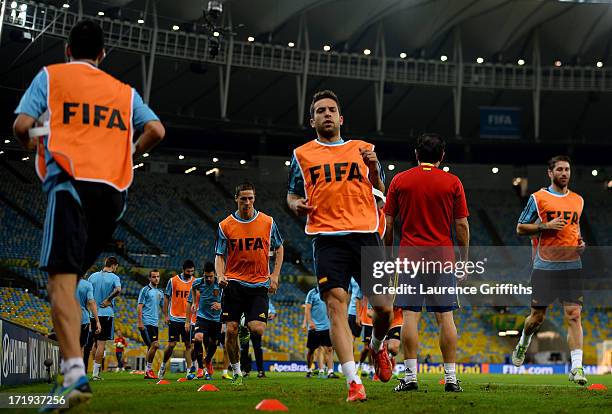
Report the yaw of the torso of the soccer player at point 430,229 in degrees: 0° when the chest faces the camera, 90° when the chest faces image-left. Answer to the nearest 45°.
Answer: approximately 180°

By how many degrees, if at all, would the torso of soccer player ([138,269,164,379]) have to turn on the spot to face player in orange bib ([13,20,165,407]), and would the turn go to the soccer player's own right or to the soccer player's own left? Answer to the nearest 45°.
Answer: approximately 45° to the soccer player's own right

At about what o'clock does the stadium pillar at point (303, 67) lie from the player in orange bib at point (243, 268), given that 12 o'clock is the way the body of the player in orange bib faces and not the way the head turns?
The stadium pillar is roughly at 6 o'clock from the player in orange bib.

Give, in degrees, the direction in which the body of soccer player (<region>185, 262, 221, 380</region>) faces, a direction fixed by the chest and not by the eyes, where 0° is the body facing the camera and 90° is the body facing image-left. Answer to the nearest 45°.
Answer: approximately 0°

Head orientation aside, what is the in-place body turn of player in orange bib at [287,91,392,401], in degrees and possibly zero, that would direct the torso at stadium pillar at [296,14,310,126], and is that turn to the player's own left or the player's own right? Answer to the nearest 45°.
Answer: approximately 180°

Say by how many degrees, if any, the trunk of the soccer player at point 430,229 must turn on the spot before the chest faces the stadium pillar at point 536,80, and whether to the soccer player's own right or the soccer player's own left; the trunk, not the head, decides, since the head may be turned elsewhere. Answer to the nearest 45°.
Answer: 0° — they already face it

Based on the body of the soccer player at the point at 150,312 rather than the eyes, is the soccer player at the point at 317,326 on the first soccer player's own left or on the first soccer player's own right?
on the first soccer player's own left

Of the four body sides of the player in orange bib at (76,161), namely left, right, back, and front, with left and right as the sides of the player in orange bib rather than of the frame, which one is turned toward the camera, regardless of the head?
back

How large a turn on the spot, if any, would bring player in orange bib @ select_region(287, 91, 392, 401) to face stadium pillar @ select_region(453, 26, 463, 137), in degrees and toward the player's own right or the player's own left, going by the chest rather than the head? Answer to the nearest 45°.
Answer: approximately 180°

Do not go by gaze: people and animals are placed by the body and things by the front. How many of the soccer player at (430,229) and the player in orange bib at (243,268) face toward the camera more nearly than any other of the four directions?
1

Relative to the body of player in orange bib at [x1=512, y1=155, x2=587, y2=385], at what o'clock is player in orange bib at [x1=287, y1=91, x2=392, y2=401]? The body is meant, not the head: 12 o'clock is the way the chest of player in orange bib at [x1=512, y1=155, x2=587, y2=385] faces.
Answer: player in orange bib at [x1=287, y1=91, x2=392, y2=401] is roughly at 2 o'clock from player in orange bib at [x1=512, y1=155, x2=587, y2=385].

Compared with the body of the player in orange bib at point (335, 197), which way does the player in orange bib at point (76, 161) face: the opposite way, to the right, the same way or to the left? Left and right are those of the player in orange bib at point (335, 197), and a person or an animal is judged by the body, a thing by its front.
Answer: the opposite way
